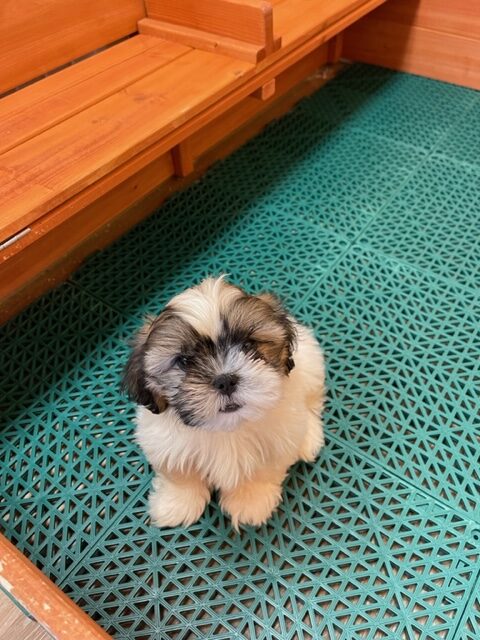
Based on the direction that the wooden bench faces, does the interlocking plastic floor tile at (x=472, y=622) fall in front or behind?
in front

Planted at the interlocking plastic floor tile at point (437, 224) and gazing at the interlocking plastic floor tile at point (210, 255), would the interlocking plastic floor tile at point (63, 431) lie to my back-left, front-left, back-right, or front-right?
front-left

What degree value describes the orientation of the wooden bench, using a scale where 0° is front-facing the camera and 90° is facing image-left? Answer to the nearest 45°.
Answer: approximately 315°

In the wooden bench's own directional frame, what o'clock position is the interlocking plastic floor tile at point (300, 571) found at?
The interlocking plastic floor tile is roughly at 1 o'clock from the wooden bench.

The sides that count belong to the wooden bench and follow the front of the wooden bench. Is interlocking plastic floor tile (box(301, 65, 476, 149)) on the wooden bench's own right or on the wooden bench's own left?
on the wooden bench's own left

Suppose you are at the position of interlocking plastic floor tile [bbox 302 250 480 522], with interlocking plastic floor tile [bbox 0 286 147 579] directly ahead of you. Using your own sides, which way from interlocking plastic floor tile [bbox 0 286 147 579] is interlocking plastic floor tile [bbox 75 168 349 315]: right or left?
right

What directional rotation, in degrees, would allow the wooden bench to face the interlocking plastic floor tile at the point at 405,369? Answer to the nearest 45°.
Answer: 0° — it already faces it
